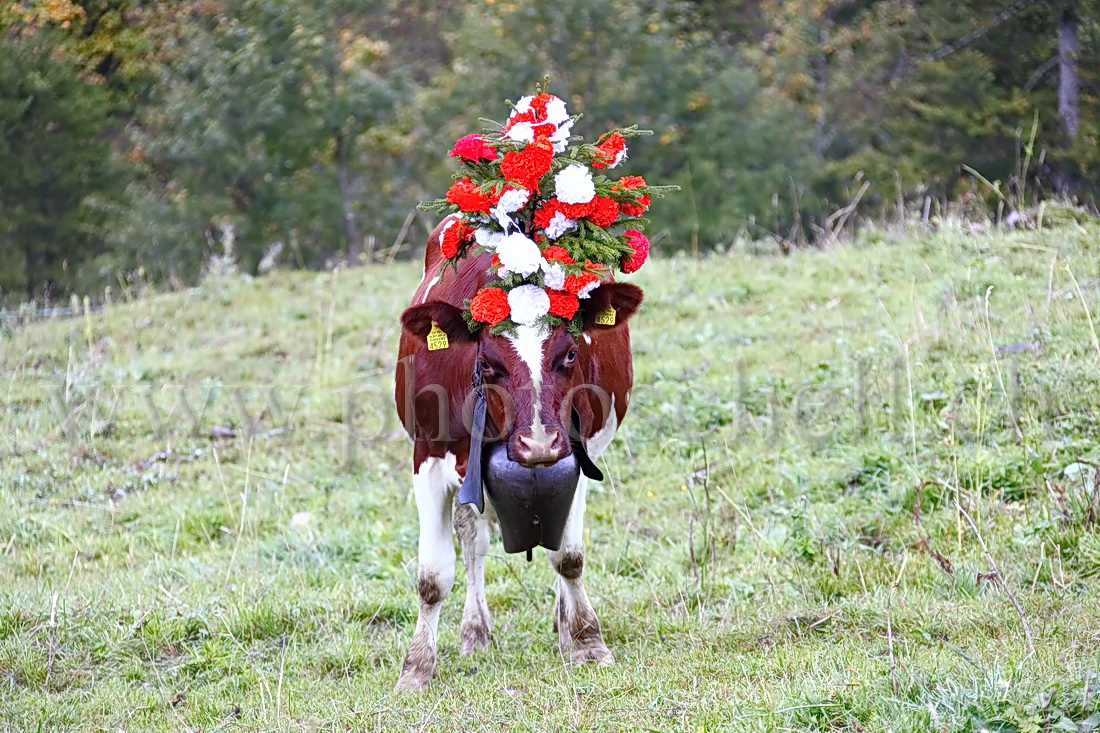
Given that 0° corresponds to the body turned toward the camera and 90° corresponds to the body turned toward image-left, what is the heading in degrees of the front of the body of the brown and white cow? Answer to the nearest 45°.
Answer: approximately 0°

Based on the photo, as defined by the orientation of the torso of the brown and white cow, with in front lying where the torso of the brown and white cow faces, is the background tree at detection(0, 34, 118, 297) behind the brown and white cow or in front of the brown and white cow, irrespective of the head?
behind
